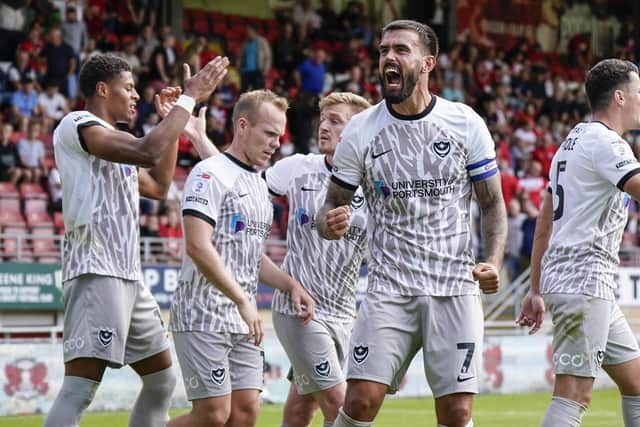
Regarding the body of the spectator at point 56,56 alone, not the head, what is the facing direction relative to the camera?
toward the camera

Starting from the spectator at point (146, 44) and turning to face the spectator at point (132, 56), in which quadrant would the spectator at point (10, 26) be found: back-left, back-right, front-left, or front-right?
front-right

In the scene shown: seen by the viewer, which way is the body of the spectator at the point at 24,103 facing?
toward the camera

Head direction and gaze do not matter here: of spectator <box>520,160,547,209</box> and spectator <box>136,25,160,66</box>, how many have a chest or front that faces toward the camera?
2

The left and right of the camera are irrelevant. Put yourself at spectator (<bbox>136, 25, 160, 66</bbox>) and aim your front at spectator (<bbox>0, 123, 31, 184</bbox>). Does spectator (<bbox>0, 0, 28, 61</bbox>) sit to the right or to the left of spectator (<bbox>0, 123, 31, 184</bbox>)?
right

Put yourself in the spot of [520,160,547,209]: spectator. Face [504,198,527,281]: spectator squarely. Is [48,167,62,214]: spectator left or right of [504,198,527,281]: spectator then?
right

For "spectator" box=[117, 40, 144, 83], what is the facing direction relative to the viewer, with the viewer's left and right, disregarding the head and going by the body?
facing the viewer

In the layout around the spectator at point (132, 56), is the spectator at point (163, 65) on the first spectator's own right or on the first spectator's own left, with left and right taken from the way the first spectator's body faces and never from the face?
on the first spectator's own left

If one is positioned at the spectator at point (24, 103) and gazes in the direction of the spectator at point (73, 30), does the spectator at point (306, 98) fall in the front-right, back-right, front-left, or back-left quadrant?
front-right
